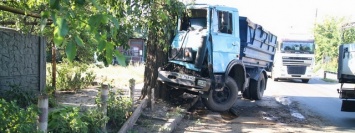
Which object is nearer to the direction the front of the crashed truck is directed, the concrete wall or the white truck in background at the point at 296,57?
the concrete wall

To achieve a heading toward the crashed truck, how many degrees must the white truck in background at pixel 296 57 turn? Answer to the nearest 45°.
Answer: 0° — it already faces it

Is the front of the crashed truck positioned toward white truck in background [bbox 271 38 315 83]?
no

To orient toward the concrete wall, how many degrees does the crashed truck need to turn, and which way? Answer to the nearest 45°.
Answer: approximately 45° to its right

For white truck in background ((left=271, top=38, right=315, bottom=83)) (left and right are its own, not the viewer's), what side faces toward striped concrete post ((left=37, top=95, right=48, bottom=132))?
front

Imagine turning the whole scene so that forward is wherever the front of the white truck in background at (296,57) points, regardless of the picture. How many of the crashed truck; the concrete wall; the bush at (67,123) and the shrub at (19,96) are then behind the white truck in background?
0

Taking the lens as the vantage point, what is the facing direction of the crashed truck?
facing the viewer and to the left of the viewer

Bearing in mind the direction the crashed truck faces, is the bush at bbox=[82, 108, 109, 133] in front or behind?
in front

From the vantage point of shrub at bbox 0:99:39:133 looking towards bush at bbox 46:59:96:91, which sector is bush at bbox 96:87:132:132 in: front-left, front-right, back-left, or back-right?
front-right

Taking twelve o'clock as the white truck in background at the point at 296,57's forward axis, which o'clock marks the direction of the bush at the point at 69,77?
The bush is roughly at 1 o'clock from the white truck in background.

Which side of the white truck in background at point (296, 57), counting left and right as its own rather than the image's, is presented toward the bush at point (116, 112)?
front

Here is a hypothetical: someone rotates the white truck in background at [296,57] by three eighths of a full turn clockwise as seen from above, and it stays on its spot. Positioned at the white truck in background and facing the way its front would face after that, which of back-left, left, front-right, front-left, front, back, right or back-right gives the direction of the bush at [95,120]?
back-left

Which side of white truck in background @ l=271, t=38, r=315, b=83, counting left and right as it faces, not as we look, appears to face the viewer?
front
